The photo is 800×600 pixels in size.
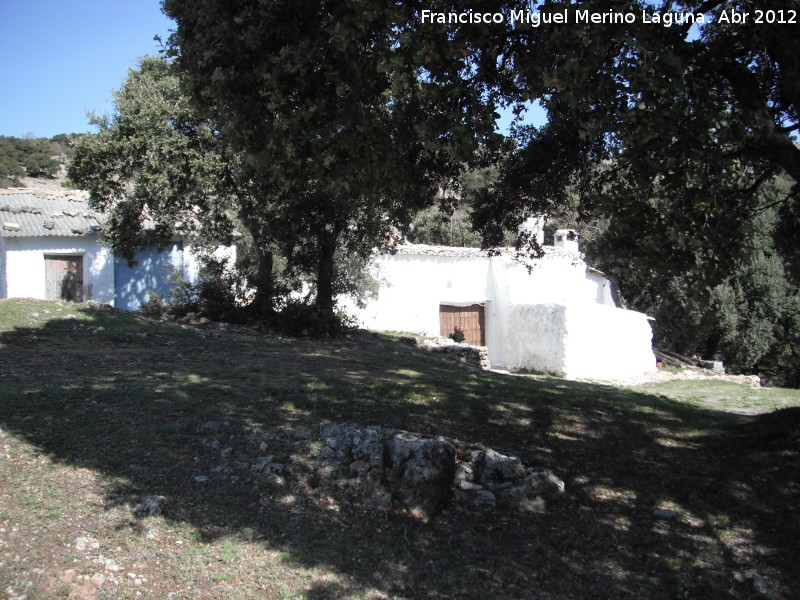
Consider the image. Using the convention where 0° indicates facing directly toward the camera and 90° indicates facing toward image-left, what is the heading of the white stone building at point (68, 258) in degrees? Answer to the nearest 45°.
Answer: approximately 0°

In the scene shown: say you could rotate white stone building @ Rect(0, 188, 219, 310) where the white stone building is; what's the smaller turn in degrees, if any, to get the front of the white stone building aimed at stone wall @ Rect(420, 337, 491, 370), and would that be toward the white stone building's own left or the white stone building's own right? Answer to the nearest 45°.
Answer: approximately 45° to the white stone building's own left

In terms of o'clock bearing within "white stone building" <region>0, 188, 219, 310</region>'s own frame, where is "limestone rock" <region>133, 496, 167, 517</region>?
The limestone rock is roughly at 12 o'clock from the white stone building.

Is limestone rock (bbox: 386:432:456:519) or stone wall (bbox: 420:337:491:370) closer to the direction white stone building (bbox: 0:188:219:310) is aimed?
the limestone rock

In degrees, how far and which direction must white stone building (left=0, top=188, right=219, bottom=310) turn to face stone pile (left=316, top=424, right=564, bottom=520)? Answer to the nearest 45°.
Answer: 0° — it already faces it
